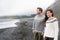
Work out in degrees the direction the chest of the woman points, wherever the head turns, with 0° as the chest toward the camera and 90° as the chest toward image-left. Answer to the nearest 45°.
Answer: approximately 45°
